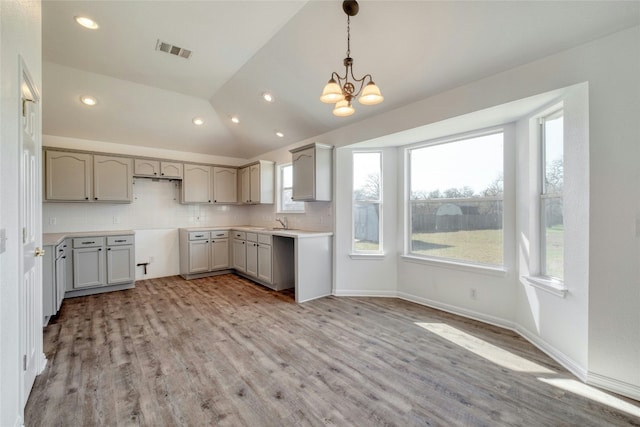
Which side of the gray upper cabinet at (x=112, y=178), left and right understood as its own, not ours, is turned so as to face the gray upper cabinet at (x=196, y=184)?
left

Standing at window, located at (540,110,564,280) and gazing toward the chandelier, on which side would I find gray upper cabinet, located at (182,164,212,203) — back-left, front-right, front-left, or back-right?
front-right

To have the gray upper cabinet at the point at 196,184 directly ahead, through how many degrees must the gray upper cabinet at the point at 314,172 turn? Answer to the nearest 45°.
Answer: approximately 90° to its right

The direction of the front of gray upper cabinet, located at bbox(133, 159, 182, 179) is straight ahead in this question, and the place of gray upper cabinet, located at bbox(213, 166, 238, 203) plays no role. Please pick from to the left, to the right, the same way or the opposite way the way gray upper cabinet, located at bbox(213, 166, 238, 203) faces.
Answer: the same way

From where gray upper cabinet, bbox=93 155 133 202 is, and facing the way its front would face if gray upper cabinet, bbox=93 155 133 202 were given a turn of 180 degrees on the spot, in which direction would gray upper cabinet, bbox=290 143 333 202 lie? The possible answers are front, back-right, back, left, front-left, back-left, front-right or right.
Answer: back-right

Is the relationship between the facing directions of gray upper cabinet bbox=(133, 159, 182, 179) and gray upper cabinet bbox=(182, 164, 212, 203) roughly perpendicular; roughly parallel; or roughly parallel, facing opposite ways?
roughly parallel

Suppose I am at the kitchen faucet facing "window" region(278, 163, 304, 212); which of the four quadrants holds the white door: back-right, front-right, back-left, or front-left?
back-left

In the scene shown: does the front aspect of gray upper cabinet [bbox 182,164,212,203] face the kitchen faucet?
no

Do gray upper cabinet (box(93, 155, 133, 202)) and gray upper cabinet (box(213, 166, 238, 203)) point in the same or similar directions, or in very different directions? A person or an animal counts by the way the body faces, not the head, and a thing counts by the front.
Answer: same or similar directions

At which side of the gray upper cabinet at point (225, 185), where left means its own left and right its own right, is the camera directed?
front

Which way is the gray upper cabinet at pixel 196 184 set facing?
toward the camera

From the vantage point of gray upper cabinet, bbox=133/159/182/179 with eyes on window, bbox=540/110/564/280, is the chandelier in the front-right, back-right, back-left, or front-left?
front-right

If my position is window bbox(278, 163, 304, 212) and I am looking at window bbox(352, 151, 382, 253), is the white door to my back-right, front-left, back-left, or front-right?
front-right

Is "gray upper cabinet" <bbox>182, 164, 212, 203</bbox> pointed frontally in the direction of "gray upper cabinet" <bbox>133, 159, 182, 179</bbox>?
no

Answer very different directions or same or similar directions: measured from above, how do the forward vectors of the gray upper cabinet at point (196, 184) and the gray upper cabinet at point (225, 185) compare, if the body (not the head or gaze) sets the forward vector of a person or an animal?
same or similar directions

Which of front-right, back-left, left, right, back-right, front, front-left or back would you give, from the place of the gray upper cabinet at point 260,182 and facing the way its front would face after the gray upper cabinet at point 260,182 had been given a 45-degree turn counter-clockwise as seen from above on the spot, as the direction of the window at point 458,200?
front-left

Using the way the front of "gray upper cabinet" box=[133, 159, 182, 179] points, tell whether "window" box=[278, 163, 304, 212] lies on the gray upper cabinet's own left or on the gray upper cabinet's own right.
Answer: on the gray upper cabinet's own left
